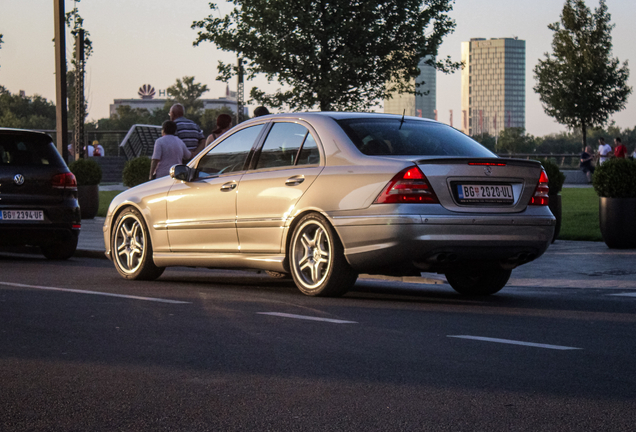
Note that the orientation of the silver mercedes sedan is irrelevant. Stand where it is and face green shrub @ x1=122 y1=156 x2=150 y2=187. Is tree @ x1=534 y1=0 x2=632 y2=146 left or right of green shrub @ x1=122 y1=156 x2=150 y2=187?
right

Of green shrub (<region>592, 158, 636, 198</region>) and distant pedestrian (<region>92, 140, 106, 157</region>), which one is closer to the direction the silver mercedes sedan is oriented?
the distant pedestrian

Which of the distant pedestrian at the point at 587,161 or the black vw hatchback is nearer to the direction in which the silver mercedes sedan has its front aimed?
the black vw hatchback

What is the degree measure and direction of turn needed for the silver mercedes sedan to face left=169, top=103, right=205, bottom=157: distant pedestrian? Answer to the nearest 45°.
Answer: approximately 45° to its right

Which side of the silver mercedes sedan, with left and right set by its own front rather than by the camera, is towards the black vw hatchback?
front

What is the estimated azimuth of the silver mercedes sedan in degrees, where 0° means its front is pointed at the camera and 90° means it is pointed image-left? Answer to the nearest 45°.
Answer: approximately 135°

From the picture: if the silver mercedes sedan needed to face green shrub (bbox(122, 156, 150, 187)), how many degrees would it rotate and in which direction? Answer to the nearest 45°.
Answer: approximately 45° to its right

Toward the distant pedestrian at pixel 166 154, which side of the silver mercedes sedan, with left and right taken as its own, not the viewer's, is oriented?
front

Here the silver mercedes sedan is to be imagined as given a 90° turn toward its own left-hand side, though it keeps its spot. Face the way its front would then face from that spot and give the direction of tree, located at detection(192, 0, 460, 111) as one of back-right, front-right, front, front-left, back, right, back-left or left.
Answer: back-right

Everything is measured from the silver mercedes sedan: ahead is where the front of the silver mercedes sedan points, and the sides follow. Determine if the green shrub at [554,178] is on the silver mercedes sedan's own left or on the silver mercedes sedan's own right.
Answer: on the silver mercedes sedan's own right

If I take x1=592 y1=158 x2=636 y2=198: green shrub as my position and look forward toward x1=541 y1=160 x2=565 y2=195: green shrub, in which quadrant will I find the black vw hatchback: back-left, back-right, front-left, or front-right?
front-left
